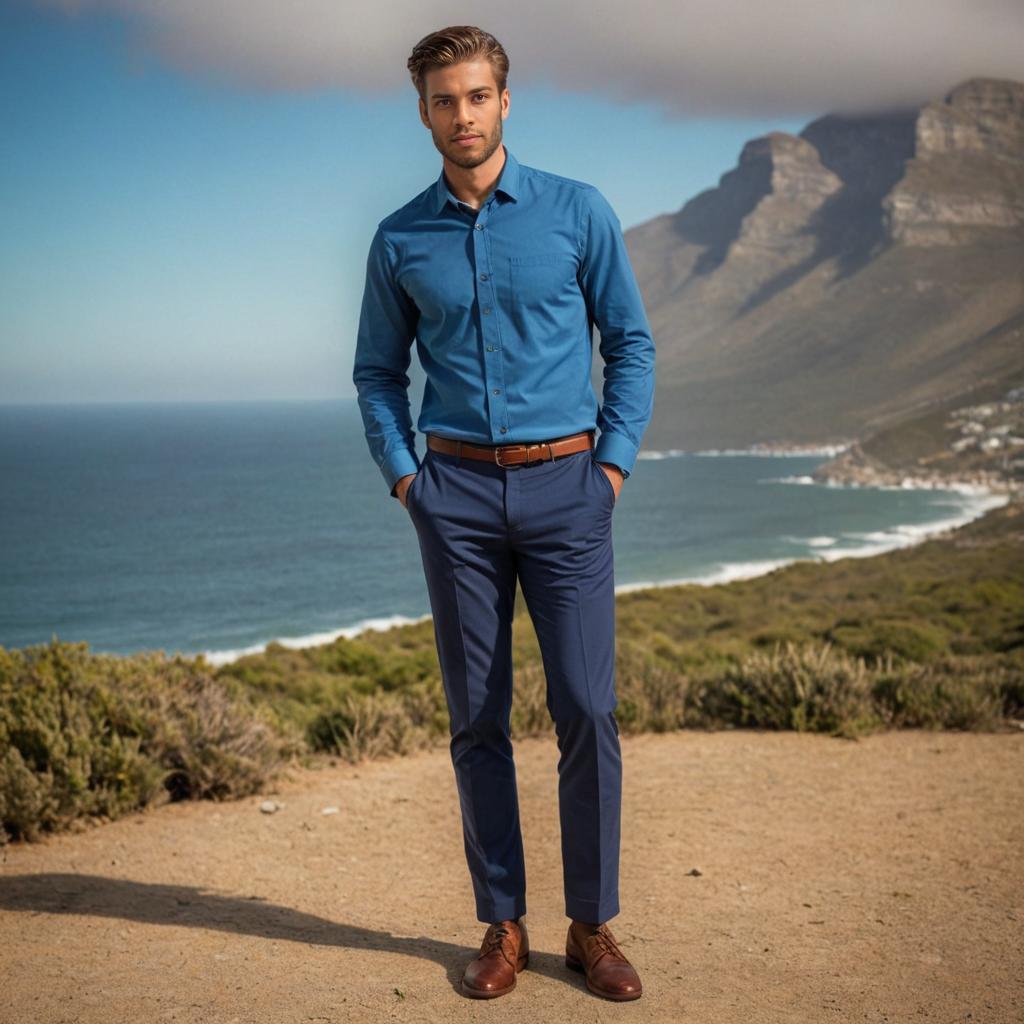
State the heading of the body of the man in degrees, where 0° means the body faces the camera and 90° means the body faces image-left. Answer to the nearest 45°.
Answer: approximately 0°

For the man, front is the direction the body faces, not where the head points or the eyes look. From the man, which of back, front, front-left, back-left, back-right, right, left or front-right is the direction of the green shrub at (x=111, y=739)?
back-right
